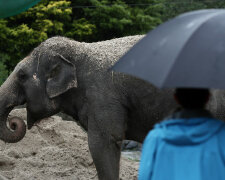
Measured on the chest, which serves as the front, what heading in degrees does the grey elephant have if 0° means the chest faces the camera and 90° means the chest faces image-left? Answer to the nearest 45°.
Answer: approximately 90°

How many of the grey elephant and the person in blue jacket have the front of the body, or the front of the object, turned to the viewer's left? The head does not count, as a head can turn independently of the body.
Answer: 1

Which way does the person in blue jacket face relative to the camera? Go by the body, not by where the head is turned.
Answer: away from the camera

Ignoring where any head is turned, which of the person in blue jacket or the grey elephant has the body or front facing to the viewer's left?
the grey elephant

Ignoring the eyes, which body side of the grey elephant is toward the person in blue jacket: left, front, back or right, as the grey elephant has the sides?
left

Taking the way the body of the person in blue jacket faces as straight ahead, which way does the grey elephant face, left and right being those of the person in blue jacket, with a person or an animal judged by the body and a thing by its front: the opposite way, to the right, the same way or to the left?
to the left

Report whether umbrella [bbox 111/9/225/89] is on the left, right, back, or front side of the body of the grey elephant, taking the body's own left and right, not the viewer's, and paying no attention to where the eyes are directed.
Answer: left
